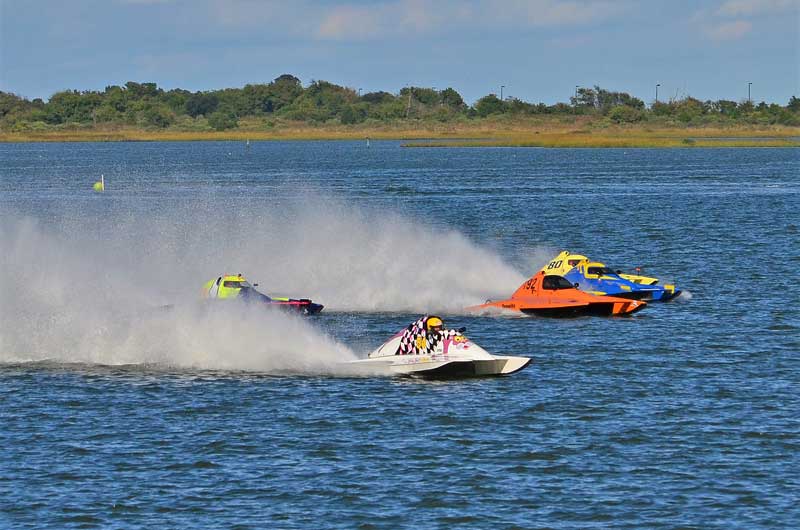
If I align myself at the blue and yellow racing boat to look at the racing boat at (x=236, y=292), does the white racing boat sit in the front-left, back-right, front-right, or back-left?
front-left

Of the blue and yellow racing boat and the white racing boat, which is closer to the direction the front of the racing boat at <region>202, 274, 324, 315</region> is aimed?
the blue and yellow racing boat

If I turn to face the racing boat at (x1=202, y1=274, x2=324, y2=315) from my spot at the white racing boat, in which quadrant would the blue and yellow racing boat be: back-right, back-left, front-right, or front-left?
front-right

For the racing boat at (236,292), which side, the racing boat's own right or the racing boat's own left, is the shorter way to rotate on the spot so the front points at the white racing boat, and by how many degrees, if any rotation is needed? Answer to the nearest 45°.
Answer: approximately 45° to the racing boat's own right

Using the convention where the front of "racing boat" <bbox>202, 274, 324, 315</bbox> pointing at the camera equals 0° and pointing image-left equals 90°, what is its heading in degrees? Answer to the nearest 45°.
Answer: approximately 270°

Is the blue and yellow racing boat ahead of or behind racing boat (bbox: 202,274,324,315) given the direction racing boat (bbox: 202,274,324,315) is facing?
ahead

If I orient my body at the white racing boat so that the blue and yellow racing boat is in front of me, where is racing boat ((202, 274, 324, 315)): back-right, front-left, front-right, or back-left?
front-left
